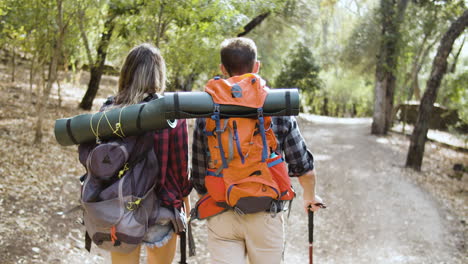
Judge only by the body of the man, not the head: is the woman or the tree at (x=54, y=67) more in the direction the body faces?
the tree

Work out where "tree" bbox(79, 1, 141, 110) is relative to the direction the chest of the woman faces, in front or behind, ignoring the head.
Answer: in front

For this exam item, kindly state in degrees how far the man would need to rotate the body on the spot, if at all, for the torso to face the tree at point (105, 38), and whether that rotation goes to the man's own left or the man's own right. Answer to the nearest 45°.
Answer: approximately 45° to the man's own left

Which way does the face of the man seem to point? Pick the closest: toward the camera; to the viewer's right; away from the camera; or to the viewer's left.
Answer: away from the camera

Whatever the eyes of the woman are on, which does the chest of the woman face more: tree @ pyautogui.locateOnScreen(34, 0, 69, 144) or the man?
the tree

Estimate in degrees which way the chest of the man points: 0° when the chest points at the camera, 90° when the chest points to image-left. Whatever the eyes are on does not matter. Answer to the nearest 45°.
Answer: approximately 180°

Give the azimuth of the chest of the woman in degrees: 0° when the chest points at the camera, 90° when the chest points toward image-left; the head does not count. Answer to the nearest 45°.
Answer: approximately 180°

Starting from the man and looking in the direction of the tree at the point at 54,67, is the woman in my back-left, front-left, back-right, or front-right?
front-left

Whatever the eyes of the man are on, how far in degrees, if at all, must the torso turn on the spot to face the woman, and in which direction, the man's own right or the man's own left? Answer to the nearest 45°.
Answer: approximately 90° to the man's own left

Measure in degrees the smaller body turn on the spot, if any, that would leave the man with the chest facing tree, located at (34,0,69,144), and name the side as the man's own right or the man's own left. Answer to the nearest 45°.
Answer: approximately 45° to the man's own left

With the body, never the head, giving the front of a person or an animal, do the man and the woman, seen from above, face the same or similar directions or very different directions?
same or similar directions

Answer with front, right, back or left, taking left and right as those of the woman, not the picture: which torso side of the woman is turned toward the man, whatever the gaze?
right

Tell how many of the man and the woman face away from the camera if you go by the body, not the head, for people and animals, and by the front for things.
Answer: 2
